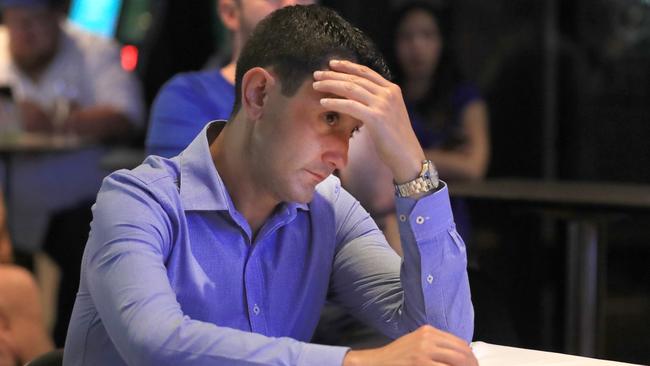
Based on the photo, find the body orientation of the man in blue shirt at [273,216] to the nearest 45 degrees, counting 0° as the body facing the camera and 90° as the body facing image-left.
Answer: approximately 315°

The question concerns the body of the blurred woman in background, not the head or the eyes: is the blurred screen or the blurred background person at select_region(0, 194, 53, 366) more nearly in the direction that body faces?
the blurred background person

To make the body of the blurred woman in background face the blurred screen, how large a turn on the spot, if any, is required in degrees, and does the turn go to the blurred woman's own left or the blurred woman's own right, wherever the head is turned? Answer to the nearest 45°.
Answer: approximately 90° to the blurred woman's own right

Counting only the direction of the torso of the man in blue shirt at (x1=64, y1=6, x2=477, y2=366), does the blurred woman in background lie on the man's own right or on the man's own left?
on the man's own left

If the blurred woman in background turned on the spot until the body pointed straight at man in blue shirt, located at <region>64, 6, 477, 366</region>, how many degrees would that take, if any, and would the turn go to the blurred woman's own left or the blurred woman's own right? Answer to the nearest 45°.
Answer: approximately 45° to the blurred woman's own left

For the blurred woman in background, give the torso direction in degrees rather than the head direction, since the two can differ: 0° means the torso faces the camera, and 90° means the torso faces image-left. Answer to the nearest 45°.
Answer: approximately 45°
